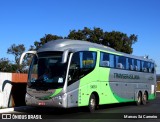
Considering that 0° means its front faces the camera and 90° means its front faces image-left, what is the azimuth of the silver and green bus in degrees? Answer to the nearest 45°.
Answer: approximately 45°
